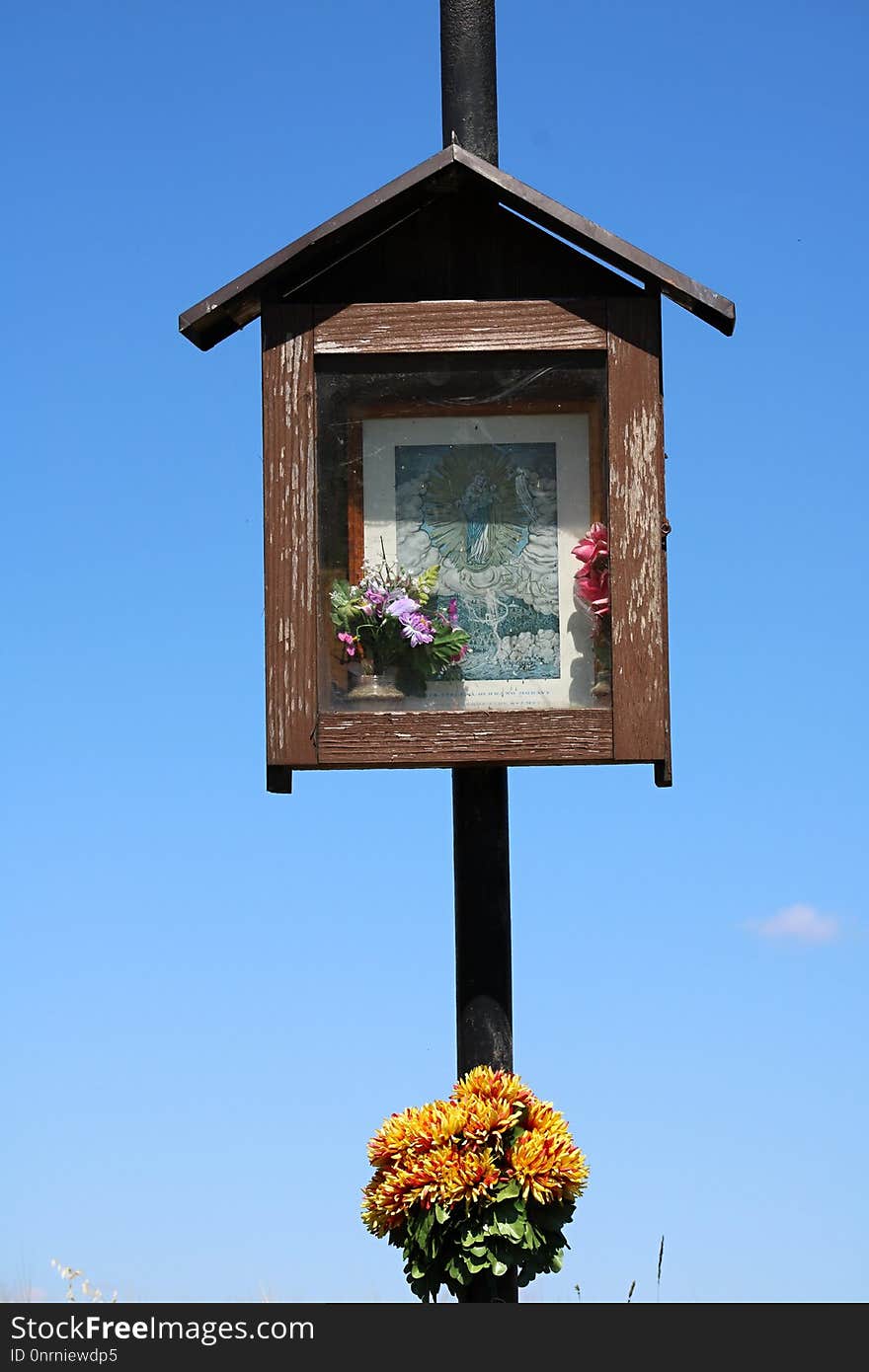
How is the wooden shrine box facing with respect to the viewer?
toward the camera
